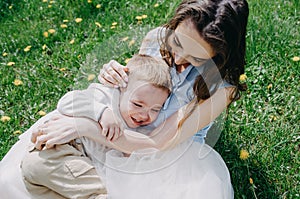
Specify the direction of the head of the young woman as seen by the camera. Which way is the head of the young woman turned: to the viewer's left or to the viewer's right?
to the viewer's left

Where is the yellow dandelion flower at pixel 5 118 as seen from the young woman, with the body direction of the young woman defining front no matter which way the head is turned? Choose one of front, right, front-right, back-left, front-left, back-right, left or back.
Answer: right

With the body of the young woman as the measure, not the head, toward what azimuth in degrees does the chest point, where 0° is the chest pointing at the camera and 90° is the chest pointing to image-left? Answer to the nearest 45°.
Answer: approximately 45°
